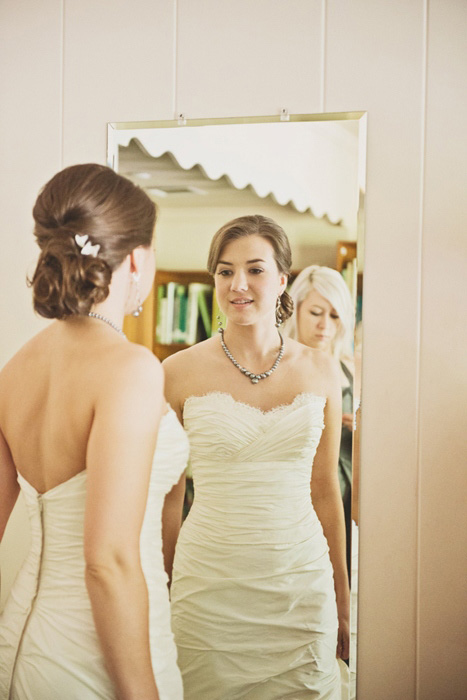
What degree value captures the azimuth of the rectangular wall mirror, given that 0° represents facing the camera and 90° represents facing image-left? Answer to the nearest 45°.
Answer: approximately 0°

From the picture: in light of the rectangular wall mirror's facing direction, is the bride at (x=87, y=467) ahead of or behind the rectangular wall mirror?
ahead

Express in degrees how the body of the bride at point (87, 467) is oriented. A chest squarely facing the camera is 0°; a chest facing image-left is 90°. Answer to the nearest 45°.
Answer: approximately 225°

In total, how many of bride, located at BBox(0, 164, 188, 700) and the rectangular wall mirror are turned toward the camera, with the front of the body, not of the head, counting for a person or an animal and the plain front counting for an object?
1

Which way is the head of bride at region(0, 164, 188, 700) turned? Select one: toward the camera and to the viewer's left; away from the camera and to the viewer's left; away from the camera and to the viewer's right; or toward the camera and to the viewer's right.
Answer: away from the camera and to the viewer's right

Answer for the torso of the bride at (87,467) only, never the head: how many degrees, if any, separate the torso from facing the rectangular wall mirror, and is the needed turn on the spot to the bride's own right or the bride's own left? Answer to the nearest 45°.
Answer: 0° — they already face it
